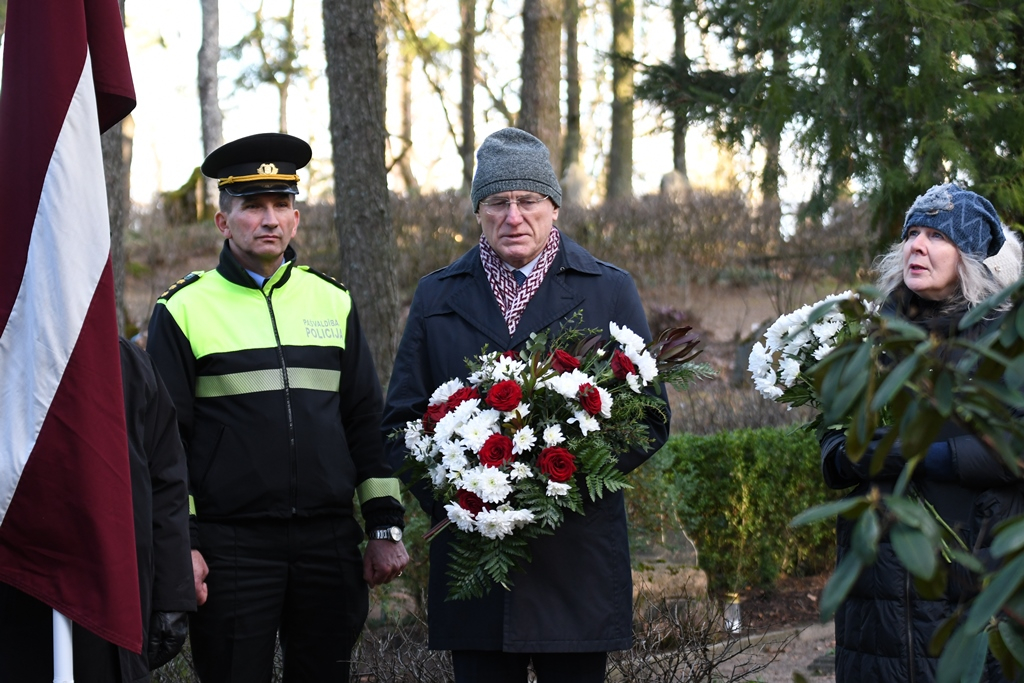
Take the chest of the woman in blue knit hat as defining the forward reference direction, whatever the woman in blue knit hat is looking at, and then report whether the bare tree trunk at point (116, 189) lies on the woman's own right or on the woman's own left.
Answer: on the woman's own right

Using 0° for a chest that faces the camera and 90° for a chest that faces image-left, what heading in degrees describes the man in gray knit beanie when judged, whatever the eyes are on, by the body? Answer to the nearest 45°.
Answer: approximately 0°

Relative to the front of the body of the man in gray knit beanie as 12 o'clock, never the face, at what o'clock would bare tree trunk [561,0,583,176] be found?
The bare tree trunk is roughly at 6 o'clock from the man in gray knit beanie.

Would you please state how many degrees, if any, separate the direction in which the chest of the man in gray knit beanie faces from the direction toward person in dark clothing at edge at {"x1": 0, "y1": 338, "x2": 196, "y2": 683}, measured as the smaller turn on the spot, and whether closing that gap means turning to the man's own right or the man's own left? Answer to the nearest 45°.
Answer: approximately 90° to the man's own right

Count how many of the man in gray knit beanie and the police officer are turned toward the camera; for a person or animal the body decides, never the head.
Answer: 2

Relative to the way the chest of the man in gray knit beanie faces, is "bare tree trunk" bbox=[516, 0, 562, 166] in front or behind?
behind

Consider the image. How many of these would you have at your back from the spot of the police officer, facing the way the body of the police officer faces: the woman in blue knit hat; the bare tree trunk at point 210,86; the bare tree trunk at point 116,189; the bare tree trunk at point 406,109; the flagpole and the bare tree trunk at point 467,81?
4

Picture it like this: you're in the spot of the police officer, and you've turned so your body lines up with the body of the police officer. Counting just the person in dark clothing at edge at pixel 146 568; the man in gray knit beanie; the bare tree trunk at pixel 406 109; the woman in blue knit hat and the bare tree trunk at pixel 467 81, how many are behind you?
2

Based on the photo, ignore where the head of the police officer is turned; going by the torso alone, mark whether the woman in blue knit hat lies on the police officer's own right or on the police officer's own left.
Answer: on the police officer's own left

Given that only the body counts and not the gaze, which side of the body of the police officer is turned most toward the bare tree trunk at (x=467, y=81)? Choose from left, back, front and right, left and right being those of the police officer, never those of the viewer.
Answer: back

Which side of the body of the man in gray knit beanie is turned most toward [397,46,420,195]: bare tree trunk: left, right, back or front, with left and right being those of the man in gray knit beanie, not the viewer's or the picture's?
back

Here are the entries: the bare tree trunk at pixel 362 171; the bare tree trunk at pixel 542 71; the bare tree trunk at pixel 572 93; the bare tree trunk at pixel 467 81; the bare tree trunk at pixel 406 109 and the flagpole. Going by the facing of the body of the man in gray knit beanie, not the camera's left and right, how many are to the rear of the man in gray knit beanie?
5

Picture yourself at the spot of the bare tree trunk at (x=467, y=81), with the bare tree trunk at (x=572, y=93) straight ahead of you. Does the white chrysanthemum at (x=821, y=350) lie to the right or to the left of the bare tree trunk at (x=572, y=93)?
right
